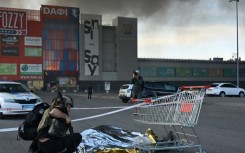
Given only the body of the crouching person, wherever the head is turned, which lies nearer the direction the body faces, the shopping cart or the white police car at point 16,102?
the shopping cart

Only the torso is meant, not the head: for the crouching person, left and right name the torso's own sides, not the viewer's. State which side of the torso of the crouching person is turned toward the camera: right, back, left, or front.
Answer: right

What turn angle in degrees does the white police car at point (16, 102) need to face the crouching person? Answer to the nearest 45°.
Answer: approximately 45° to its right

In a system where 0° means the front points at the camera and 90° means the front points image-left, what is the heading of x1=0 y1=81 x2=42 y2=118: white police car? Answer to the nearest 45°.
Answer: approximately 315°
